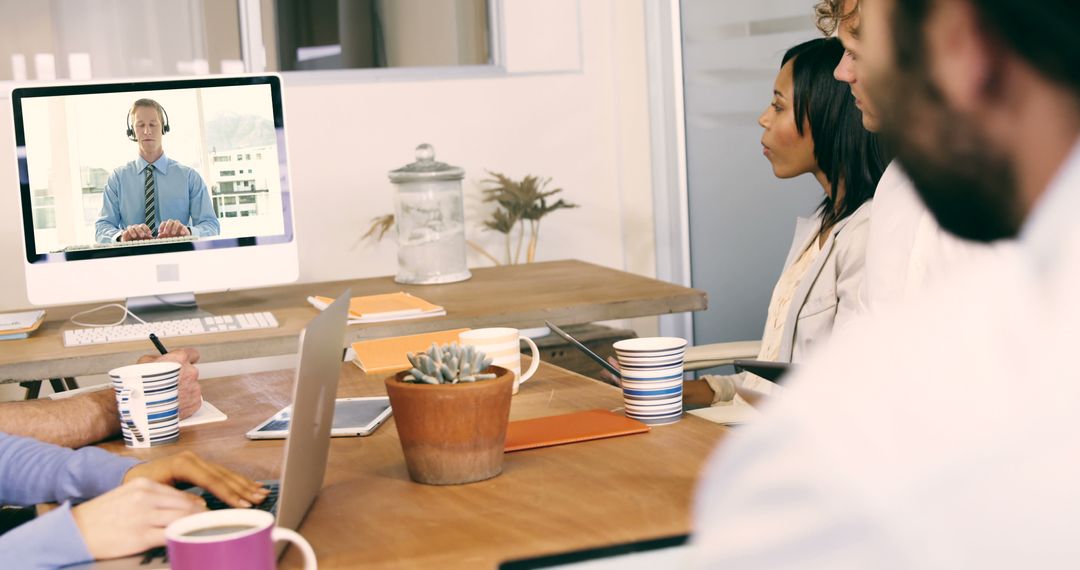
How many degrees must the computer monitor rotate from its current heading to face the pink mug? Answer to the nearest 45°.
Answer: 0° — it already faces it

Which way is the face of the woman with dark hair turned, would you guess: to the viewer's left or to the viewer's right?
to the viewer's left

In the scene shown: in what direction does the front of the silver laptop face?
to the viewer's left

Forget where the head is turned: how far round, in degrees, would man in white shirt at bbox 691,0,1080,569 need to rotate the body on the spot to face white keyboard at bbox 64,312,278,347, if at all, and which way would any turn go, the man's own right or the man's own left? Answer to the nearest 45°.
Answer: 0° — they already face it

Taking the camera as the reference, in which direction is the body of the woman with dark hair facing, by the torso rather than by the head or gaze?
to the viewer's left

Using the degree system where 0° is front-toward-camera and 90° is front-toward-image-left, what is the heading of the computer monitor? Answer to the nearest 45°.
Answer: approximately 0°

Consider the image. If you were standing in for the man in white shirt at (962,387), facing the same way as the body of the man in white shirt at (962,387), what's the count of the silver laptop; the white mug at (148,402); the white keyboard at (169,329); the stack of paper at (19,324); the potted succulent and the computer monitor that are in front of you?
6

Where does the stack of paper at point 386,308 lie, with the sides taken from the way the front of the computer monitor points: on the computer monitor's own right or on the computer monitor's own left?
on the computer monitor's own left

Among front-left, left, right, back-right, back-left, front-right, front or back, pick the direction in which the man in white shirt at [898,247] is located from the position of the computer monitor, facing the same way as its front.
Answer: front-left

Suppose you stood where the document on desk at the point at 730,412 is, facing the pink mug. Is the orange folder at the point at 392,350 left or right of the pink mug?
right

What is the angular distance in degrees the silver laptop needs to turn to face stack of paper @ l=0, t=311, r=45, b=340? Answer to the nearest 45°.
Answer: approximately 90° to its right

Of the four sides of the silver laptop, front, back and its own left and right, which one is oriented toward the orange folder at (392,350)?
right

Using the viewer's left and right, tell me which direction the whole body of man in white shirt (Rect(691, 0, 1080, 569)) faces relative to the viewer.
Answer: facing away from the viewer and to the left of the viewer

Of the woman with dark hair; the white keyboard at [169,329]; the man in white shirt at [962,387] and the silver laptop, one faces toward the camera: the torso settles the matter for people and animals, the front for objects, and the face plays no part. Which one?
the white keyboard

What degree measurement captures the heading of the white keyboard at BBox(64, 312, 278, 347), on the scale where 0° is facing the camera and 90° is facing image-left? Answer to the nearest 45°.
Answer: approximately 0°
